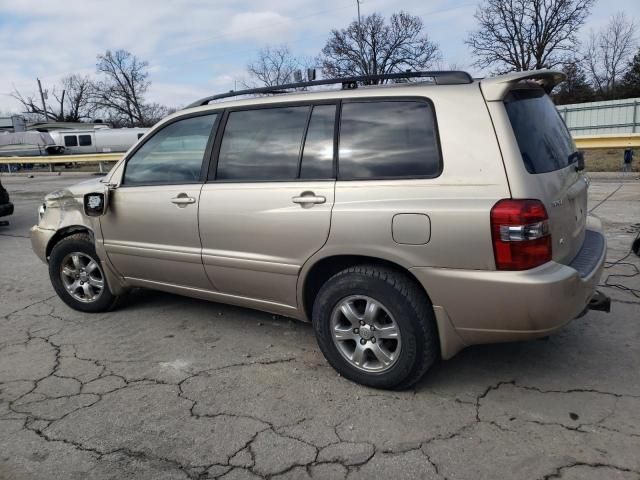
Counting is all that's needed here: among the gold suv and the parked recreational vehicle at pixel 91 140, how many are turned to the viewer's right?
0

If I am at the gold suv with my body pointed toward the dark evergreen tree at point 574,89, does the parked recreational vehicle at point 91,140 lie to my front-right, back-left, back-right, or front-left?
front-left

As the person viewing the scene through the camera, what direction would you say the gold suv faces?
facing away from the viewer and to the left of the viewer

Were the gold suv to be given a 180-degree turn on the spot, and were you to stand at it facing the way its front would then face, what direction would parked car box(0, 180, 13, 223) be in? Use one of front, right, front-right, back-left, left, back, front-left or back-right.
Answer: back

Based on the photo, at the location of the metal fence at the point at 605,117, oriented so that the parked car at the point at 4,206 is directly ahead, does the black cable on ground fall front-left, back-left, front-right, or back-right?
front-left

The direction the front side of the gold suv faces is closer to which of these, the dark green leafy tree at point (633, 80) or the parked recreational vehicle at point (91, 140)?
the parked recreational vehicle

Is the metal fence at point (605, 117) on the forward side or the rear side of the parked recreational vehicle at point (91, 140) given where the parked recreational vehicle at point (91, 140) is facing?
on the rear side

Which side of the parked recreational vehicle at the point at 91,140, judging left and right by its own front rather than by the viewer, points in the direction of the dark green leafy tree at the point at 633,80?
back

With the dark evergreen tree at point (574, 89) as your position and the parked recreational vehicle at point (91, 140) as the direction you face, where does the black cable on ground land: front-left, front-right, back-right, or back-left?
front-left

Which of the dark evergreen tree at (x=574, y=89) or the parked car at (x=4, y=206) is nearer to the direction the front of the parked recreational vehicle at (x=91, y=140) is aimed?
the parked car

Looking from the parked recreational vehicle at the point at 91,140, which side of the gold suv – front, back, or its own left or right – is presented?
front

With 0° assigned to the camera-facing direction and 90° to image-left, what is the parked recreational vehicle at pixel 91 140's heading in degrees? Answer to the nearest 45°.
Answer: approximately 90°

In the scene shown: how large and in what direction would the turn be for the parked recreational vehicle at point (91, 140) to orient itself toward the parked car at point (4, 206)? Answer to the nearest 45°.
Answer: approximately 90° to its left

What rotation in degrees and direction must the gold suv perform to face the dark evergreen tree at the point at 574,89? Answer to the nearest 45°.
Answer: approximately 90° to its right
